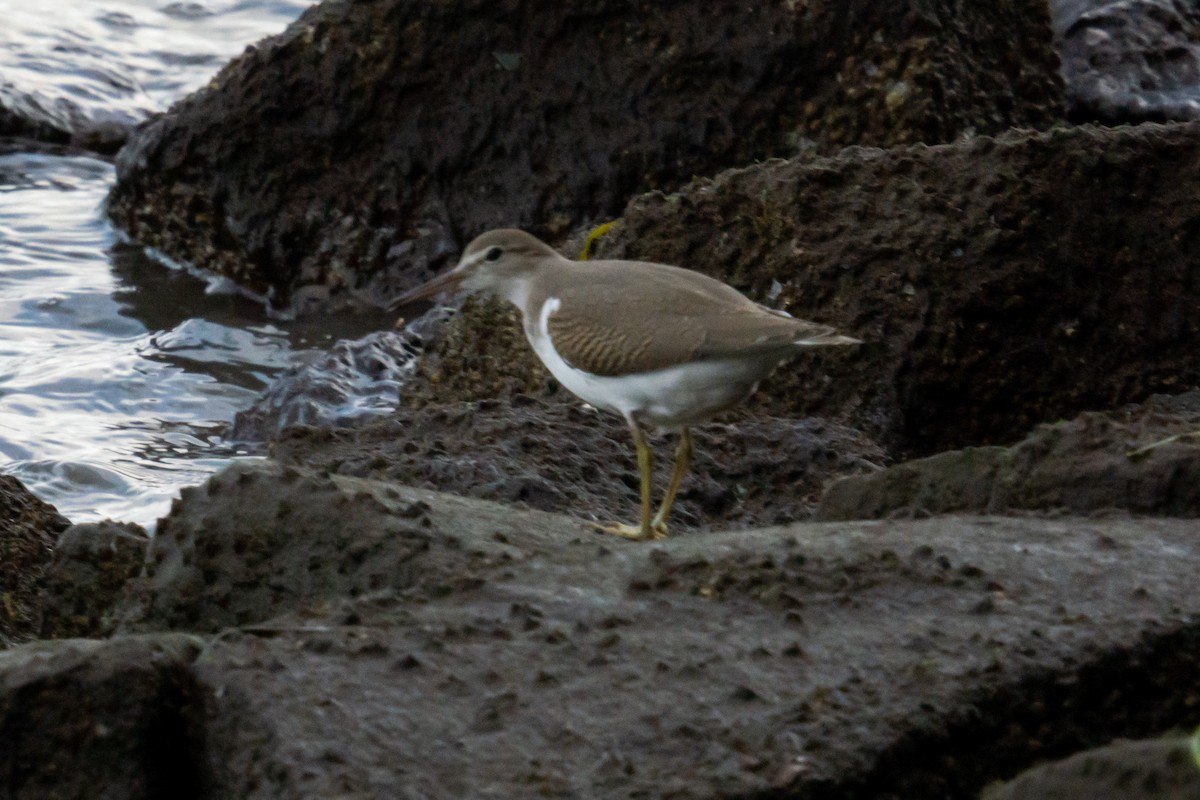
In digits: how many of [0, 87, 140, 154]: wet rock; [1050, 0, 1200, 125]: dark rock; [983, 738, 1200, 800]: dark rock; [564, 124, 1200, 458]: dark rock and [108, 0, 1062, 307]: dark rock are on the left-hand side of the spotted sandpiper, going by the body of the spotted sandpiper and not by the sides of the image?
1

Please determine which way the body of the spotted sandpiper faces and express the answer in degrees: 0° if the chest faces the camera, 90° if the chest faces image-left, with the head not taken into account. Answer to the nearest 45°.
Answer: approximately 90°

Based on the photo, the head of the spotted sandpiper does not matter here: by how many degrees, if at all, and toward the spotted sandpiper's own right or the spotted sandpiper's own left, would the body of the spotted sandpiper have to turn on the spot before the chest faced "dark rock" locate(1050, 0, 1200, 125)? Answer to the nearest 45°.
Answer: approximately 135° to the spotted sandpiper's own right

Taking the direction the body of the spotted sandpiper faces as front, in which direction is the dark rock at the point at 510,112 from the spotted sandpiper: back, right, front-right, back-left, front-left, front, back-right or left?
right

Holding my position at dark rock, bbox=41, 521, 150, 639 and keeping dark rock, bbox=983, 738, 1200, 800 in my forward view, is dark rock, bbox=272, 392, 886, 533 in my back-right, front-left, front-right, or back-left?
front-left

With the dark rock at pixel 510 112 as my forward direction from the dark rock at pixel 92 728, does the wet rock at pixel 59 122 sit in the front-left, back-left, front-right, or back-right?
front-left

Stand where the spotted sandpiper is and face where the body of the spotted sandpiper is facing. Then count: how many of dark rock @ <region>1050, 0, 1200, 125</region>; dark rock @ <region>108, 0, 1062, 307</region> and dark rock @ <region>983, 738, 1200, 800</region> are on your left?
1

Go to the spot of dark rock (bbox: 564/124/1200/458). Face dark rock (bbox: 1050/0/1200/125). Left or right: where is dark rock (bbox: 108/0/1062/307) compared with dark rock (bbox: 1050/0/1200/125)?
left

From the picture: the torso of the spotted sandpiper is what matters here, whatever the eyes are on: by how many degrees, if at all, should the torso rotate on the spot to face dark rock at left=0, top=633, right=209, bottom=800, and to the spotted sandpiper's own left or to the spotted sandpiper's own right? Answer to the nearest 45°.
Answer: approximately 45° to the spotted sandpiper's own left

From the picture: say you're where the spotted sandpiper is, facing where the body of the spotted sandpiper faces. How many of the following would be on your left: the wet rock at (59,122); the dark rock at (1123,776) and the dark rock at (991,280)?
1

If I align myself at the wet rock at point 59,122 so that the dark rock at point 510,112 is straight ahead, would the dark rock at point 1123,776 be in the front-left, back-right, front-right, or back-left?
front-right

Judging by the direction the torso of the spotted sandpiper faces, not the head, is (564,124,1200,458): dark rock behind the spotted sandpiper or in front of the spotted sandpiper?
behind

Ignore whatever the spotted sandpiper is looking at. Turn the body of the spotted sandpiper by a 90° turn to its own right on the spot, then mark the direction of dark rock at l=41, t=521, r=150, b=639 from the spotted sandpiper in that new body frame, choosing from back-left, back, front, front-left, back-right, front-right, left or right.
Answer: left
